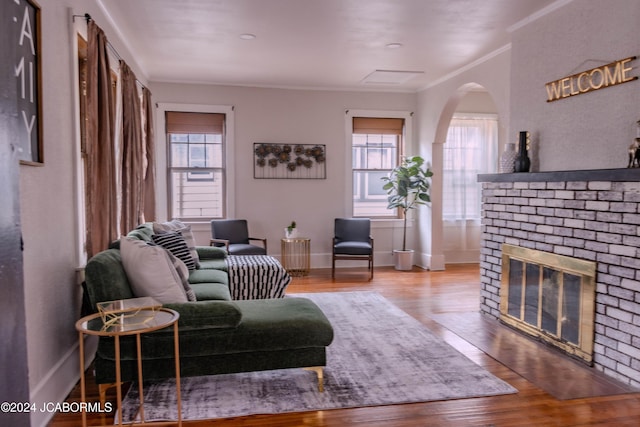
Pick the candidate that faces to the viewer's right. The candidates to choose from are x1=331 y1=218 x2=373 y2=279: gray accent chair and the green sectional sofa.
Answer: the green sectional sofa

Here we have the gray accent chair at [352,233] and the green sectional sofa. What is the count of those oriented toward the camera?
1

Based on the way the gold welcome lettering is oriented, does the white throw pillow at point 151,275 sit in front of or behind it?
in front

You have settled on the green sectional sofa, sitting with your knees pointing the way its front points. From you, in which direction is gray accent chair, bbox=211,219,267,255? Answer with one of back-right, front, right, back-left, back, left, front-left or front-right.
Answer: left

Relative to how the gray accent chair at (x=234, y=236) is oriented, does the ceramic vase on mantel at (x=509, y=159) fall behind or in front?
in front

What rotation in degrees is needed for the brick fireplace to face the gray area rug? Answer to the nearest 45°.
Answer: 0° — it already faces it

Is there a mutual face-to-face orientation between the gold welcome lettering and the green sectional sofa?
yes

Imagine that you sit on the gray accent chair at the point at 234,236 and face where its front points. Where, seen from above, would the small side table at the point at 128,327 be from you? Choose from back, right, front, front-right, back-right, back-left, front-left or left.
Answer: front-right

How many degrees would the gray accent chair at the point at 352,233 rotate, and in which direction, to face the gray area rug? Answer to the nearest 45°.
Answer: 0° — it already faces it

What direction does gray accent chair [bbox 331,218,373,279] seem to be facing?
toward the camera

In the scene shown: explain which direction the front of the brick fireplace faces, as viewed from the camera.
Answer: facing the viewer and to the left of the viewer

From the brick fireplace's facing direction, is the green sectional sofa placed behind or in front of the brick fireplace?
in front

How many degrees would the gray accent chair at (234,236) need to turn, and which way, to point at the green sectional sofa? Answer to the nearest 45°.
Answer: approximately 45° to its right

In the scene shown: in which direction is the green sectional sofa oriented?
to the viewer's right

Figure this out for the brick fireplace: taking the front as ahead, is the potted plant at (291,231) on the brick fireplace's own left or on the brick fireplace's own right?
on the brick fireplace's own right

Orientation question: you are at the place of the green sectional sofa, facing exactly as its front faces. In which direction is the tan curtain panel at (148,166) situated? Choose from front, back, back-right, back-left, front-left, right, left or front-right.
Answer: left

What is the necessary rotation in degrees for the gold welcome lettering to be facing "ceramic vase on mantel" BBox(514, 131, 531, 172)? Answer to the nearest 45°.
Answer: approximately 90° to its right

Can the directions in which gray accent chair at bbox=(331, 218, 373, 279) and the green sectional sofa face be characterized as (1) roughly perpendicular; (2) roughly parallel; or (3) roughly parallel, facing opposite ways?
roughly perpendicular

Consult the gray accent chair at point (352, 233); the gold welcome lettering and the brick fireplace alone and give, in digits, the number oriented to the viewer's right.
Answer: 0

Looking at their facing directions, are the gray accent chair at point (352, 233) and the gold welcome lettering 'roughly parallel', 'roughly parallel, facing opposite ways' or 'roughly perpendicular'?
roughly perpendicular

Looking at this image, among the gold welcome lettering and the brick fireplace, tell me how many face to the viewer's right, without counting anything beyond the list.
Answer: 0

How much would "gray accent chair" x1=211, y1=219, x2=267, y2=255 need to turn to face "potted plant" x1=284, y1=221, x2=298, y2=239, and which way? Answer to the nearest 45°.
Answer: approximately 45° to its left
